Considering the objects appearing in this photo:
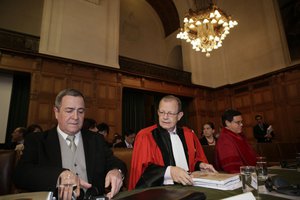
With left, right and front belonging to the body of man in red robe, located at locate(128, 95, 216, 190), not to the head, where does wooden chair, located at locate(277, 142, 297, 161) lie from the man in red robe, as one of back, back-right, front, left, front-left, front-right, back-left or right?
left

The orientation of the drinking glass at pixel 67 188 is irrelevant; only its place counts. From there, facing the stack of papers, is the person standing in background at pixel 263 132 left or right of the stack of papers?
left

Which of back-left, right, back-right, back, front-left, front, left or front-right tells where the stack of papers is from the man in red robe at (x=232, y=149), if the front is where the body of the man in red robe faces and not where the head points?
right

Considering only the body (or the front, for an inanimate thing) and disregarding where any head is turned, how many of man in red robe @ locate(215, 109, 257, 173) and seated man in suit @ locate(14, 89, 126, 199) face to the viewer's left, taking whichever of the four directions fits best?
0

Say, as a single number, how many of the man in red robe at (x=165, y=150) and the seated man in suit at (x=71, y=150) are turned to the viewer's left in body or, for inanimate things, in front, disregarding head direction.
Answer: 0

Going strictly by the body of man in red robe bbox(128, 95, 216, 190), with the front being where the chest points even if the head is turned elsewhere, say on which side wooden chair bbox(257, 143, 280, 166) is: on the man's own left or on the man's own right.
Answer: on the man's own left

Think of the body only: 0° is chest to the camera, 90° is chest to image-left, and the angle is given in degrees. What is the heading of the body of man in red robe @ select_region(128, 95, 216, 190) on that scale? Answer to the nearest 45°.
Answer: approximately 315°

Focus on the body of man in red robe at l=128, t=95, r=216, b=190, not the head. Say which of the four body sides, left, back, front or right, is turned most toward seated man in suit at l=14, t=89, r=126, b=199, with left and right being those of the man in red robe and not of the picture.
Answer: right
